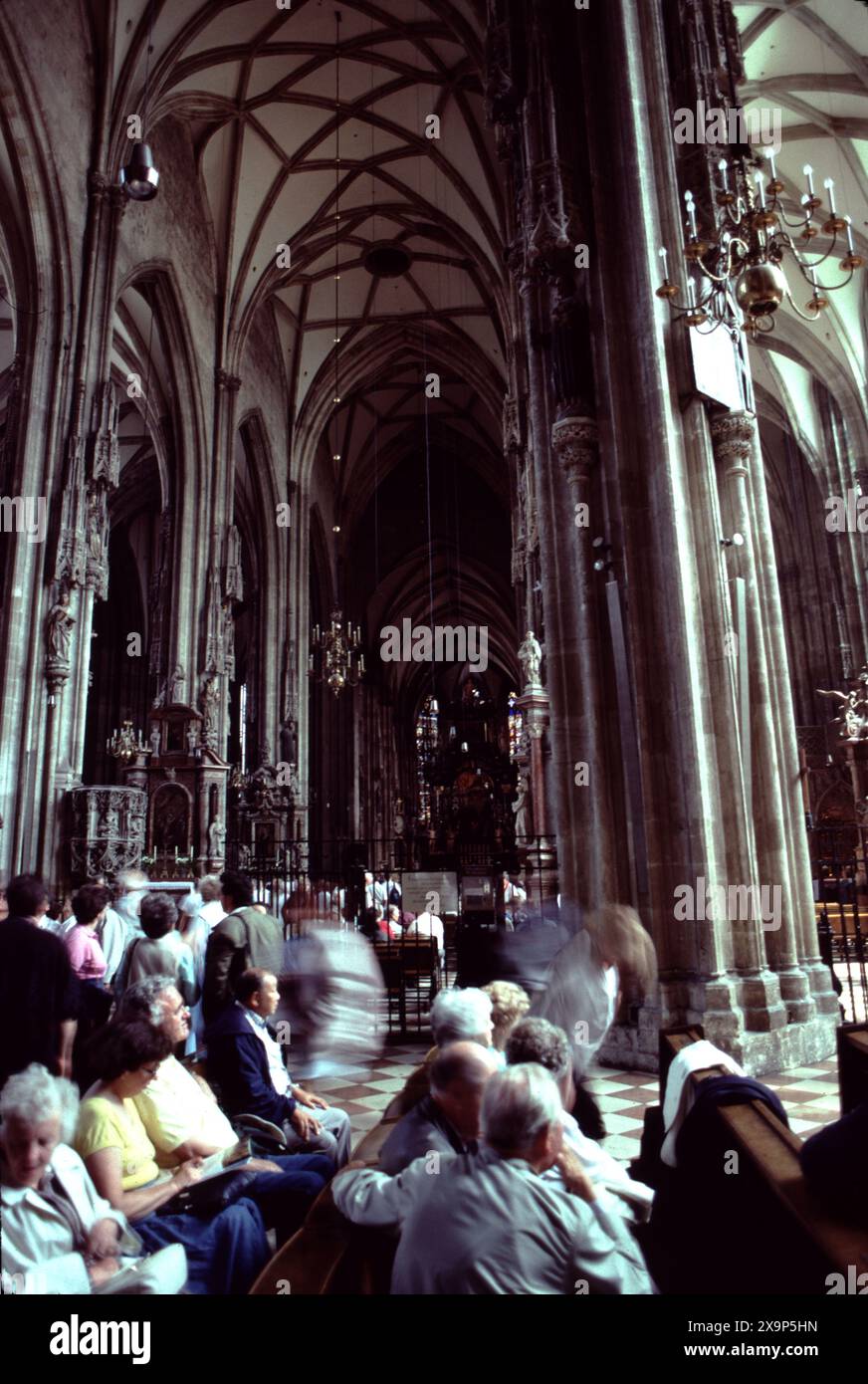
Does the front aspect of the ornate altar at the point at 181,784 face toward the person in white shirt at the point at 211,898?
yes

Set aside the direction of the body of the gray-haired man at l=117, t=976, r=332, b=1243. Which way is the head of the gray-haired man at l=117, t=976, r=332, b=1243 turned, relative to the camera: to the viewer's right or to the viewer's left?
to the viewer's right

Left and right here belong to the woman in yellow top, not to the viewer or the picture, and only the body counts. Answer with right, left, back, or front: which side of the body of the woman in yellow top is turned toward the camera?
right

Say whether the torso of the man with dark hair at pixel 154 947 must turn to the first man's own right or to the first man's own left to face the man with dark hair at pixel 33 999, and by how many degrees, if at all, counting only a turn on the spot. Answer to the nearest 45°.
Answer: approximately 135° to the first man's own left

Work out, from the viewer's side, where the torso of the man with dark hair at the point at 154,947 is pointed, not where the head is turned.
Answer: away from the camera

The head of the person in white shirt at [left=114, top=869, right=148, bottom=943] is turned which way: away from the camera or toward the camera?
away from the camera

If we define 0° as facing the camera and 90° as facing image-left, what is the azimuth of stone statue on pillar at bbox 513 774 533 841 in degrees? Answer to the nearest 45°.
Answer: approximately 45°

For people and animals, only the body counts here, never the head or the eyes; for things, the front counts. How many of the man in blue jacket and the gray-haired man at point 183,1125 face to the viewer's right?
2

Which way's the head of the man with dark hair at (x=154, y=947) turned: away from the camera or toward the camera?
away from the camera

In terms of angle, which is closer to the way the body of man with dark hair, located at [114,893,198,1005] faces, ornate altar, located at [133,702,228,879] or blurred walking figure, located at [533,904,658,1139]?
the ornate altar

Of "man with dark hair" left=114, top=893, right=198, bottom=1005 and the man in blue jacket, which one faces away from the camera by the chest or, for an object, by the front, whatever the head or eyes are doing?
the man with dark hair

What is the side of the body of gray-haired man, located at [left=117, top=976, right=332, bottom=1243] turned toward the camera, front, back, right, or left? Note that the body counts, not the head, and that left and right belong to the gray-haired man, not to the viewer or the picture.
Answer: right

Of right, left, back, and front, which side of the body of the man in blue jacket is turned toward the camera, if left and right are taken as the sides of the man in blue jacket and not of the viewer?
right
